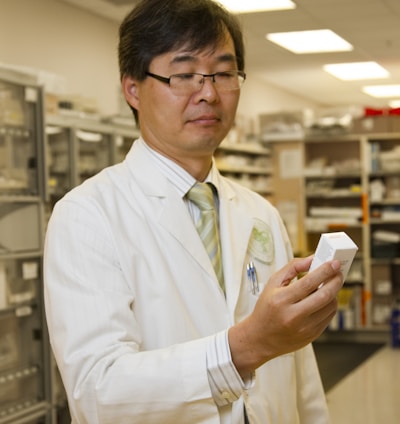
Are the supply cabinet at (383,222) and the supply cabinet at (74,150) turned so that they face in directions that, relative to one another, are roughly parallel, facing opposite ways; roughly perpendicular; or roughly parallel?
roughly perpendicular

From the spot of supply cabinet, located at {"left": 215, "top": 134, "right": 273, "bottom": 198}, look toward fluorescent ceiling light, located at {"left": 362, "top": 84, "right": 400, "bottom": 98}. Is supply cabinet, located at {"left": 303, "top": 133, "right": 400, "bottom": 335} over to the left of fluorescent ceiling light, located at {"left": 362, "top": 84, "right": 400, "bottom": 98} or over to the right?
right

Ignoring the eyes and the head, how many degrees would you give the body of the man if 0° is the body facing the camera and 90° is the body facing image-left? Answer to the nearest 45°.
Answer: approximately 315°

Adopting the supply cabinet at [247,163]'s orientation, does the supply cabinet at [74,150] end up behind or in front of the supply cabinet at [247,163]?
in front

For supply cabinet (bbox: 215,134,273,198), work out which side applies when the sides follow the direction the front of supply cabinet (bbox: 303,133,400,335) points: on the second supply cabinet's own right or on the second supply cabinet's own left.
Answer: on the second supply cabinet's own right

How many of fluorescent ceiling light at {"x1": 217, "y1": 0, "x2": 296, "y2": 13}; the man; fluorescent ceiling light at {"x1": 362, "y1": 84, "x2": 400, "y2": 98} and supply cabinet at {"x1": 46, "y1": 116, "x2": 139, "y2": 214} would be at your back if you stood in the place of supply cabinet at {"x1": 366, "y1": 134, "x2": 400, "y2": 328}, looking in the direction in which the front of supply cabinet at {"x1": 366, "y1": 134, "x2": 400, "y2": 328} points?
1

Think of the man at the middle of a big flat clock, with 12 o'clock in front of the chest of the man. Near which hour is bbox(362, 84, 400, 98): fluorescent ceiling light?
The fluorescent ceiling light is roughly at 8 o'clock from the man.

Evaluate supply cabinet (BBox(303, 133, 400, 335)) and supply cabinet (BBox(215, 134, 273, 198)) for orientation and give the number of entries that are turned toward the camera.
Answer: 2

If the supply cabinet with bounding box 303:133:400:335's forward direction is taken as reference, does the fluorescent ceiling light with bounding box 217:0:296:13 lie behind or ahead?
ahead

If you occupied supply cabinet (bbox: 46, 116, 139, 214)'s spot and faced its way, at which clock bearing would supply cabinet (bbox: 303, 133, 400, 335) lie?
supply cabinet (bbox: 303, 133, 400, 335) is roughly at 9 o'clock from supply cabinet (bbox: 46, 116, 139, 214).

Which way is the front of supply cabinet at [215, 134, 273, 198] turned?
toward the camera

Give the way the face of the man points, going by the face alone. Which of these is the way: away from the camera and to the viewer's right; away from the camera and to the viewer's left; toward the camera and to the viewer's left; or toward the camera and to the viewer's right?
toward the camera and to the viewer's right

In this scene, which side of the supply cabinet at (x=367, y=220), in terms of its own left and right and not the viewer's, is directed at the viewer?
front
